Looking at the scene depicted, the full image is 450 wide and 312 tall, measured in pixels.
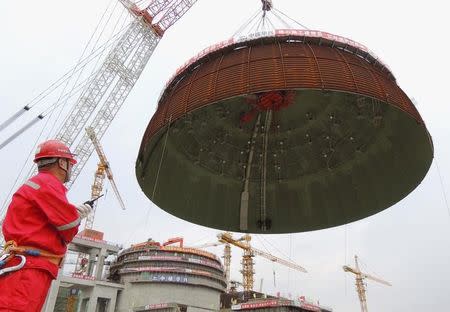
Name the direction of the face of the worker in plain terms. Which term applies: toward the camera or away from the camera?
away from the camera

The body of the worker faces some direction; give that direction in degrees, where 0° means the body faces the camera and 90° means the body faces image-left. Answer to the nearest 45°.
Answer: approximately 225°
